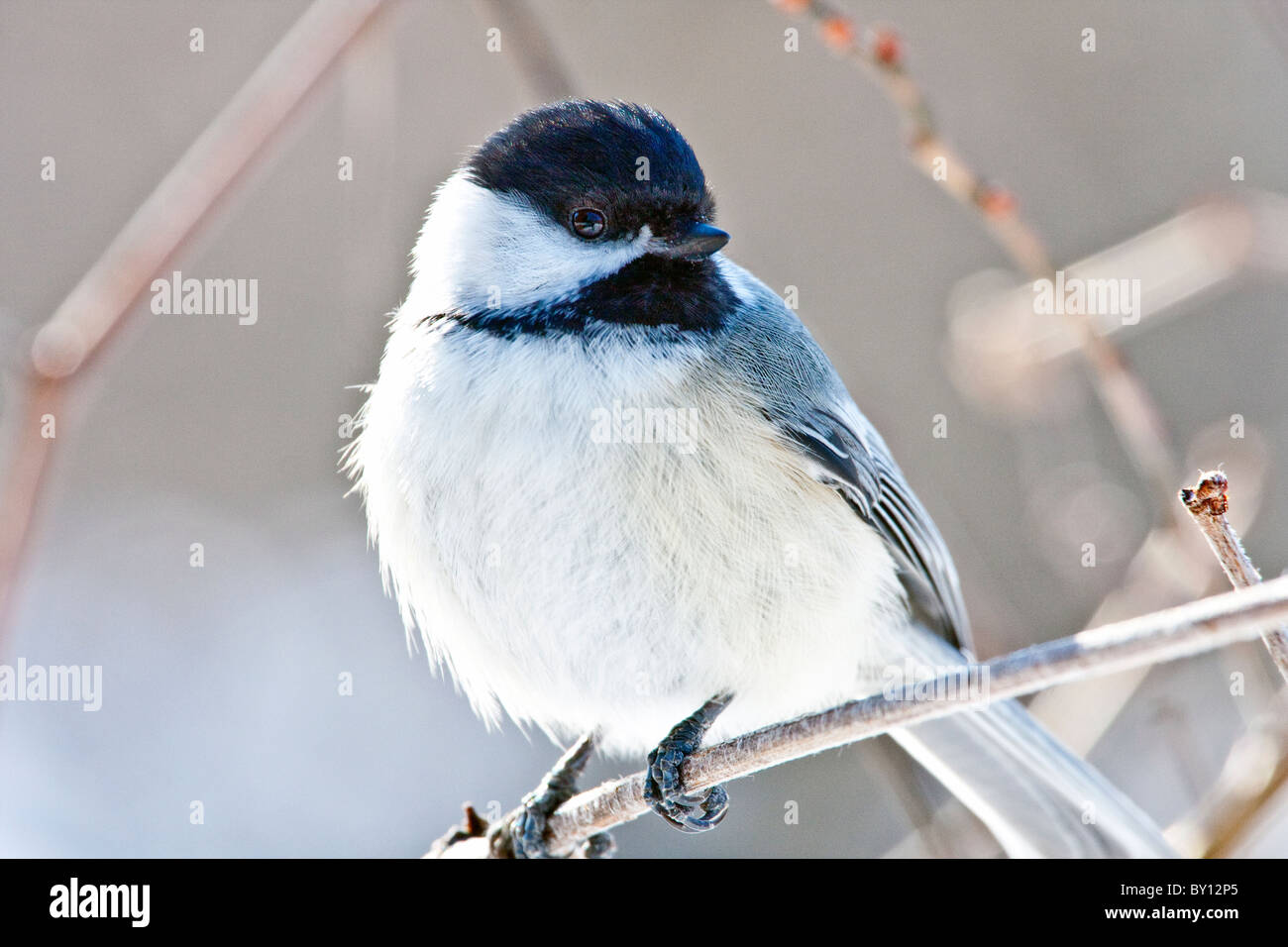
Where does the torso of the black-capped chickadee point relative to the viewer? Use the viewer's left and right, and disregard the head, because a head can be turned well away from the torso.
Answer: facing the viewer and to the left of the viewer

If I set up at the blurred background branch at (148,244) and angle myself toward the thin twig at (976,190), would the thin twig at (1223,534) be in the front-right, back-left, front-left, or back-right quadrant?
front-right

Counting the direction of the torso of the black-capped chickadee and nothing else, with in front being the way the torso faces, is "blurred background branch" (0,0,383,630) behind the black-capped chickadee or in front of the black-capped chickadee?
behind

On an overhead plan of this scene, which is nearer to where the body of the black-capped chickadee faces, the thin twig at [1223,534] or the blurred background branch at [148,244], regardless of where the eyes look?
the blurred background branch
